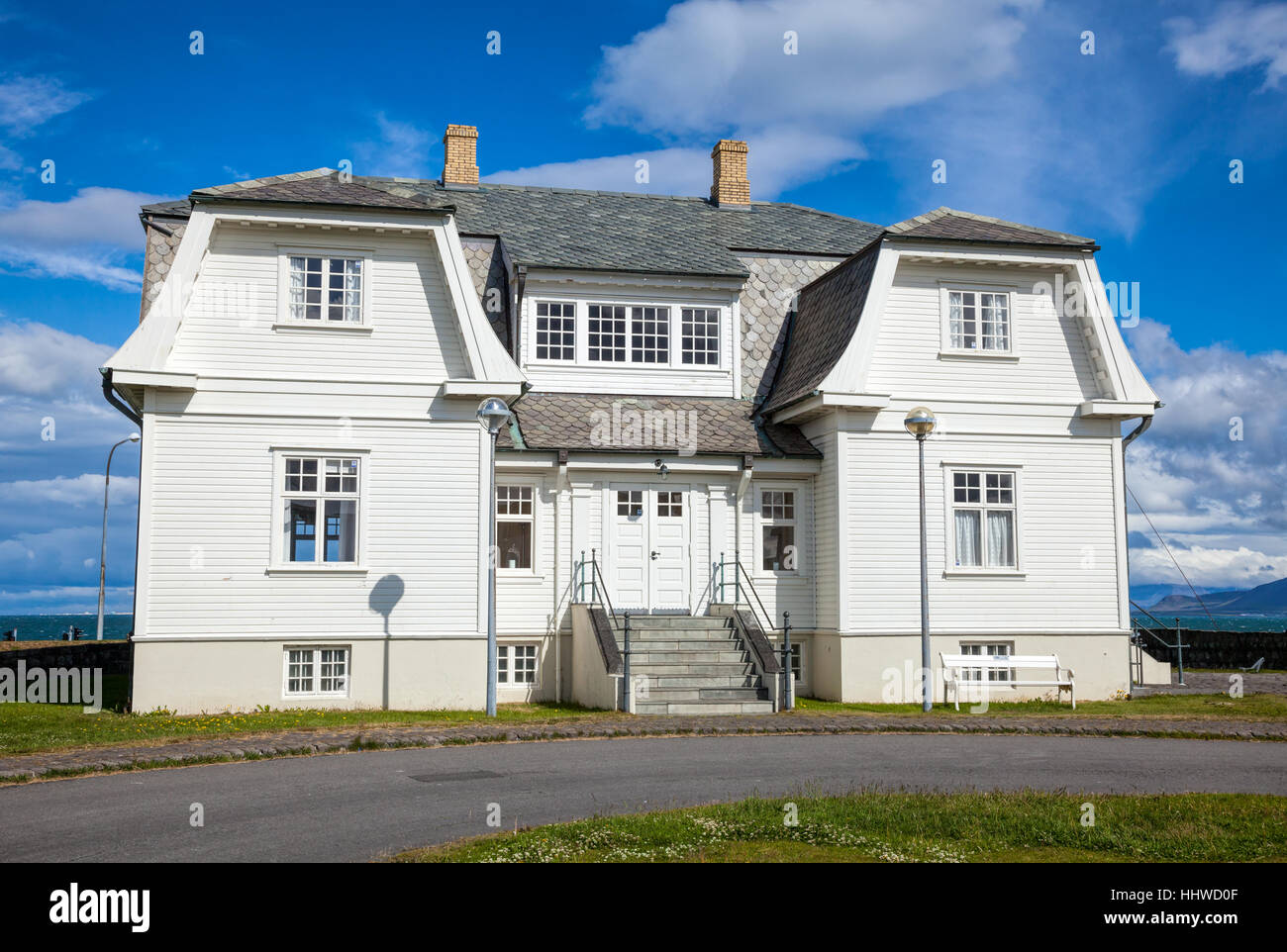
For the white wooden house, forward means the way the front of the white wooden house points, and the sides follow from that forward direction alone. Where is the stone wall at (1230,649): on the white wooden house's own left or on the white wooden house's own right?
on the white wooden house's own left

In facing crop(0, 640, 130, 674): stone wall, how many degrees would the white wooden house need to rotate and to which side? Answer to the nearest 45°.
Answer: approximately 135° to its right

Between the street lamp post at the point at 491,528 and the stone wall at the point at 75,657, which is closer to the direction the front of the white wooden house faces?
the street lamp post

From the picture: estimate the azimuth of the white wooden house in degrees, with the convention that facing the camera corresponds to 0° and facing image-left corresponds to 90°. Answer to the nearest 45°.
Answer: approximately 0°

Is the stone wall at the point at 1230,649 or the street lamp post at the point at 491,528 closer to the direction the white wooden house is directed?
the street lamp post

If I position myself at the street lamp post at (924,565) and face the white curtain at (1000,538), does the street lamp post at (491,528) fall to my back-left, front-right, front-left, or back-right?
back-left
